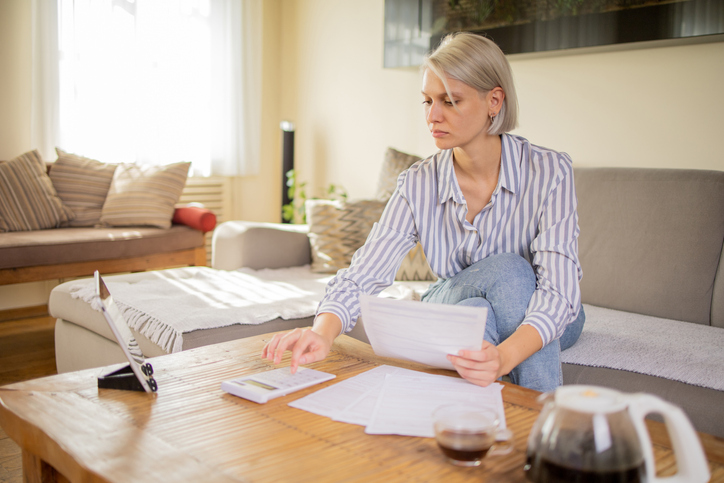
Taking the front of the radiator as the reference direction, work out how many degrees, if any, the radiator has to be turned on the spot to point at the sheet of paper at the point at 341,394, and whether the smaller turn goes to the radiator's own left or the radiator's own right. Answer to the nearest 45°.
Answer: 0° — it already faces it

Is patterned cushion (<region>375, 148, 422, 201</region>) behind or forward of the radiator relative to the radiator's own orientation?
forward

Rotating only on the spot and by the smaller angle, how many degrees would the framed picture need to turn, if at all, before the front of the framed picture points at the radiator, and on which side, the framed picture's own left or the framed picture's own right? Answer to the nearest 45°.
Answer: approximately 90° to the framed picture's own right

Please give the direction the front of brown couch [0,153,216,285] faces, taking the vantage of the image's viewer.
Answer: facing the viewer and to the right of the viewer

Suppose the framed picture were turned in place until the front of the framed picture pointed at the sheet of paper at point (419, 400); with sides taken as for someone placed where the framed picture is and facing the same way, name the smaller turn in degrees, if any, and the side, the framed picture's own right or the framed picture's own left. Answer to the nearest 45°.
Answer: approximately 45° to the framed picture's own left

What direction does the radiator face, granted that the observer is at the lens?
facing the viewer

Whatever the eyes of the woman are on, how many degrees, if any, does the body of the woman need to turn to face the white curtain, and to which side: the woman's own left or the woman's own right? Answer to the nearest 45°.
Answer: approximately 90° to the woman's own right

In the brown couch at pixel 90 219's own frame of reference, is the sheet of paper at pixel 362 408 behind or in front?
in front

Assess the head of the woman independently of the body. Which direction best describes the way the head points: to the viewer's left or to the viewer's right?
to the viewer's left

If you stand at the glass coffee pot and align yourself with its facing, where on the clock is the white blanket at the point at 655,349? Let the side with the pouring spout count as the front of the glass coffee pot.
The white blanket is roughly at 3 o'clock from the glass coffee pot.

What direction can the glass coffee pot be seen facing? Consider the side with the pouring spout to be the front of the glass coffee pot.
to the viewer's left
